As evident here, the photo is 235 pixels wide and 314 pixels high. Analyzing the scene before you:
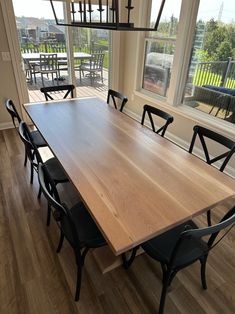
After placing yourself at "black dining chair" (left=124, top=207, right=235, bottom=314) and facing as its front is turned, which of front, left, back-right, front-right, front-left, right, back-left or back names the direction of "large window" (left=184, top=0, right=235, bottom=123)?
front-right

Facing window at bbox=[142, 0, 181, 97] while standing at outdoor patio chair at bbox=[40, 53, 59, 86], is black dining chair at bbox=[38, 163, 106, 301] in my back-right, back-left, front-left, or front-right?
front-right

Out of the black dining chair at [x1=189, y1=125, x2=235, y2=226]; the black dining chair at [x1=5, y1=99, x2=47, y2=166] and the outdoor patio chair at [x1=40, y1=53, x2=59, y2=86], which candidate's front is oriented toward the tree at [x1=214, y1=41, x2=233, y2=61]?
the black dining chair at [x1=5, y1=99, x2=47, y2=166]

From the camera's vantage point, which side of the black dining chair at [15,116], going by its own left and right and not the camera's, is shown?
right

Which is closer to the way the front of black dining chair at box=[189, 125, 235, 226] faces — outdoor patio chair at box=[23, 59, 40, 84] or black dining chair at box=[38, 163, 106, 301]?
the black dining chair

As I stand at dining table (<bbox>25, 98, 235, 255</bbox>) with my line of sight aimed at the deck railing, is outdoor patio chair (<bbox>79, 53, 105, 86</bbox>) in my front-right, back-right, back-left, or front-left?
front-left

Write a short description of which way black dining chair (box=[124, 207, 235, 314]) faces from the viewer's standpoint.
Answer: facing away from the viewer and to the left of the viewer

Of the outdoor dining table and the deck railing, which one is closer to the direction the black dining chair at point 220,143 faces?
the outdoor dining table

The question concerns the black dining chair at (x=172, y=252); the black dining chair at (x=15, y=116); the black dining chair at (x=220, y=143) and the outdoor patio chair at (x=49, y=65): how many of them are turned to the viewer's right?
1

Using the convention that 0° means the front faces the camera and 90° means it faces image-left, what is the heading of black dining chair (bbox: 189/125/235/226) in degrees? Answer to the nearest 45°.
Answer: approximately 45°

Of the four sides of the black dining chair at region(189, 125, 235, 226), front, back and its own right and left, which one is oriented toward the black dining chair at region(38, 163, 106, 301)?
front

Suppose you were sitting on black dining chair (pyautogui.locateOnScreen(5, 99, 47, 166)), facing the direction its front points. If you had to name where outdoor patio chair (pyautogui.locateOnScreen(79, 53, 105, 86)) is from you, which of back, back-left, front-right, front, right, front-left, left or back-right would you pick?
front-left
